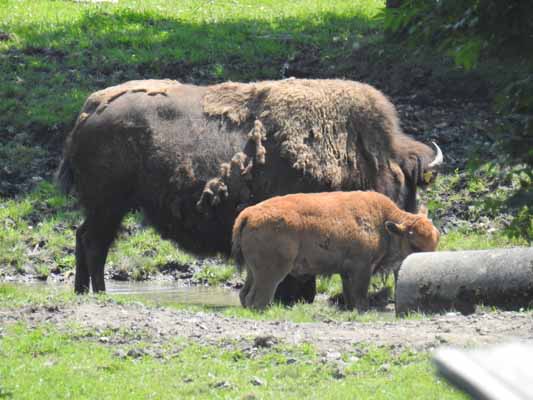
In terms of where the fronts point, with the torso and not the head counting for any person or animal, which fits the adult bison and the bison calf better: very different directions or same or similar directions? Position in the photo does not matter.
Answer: same or similar directions

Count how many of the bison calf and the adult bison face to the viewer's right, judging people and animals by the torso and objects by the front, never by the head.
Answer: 2

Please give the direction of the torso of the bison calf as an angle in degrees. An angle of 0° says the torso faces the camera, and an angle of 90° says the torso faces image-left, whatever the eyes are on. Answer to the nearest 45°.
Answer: approximately 270°

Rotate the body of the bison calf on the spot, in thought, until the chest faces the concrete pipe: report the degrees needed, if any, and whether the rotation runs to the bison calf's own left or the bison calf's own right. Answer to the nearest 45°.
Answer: approximately 45° to the bison calf's own right

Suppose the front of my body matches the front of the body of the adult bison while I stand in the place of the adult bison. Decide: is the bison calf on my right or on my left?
on my right

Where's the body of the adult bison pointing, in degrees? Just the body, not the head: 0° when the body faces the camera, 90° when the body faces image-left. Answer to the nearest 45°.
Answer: approximately 270°

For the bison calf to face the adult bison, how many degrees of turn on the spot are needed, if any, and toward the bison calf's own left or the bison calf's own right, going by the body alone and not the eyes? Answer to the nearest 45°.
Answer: approximately 135° to the bison calf's own left

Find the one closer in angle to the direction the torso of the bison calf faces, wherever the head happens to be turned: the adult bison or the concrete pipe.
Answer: the concrete pipe
